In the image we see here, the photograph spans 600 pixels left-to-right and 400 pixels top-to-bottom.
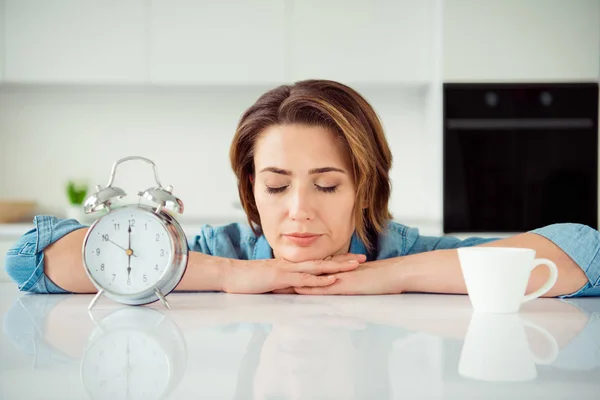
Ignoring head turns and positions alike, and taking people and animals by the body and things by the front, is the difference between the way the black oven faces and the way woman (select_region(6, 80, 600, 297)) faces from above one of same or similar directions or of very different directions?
same or similar directions

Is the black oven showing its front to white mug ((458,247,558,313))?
yes

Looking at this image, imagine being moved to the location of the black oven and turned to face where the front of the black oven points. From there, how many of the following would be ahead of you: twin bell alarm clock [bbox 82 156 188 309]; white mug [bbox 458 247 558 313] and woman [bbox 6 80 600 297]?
3

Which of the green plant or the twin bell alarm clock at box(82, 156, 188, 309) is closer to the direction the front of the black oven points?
the twin bell alarm clock

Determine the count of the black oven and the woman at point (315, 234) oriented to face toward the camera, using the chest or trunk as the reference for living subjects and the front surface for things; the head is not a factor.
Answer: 2

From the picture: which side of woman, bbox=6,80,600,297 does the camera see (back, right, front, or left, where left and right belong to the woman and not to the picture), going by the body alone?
front

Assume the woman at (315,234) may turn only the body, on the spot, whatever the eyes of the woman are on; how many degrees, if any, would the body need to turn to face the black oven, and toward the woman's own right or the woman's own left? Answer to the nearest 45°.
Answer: approximately 135° to the woman's own left

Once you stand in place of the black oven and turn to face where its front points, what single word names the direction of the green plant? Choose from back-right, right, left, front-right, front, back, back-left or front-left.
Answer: right

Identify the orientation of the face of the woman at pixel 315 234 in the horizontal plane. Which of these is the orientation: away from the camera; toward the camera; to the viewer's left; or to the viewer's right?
toward the camera

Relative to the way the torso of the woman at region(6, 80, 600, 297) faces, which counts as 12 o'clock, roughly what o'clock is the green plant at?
The green plant is roughly at 5 o'clock from the woman.

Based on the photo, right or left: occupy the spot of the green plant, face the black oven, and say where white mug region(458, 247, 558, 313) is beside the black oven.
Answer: right
